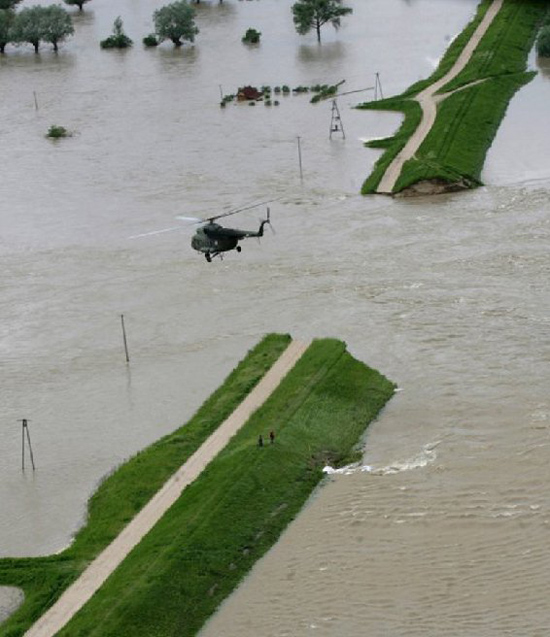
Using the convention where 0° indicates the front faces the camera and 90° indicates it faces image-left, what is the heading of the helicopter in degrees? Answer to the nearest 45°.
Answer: approximately 45°
